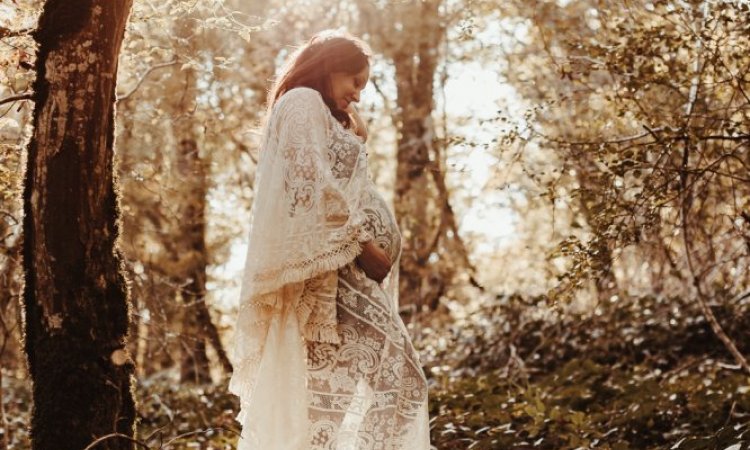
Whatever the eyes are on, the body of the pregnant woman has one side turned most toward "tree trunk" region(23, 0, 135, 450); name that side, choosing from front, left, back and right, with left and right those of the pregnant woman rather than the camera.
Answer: back

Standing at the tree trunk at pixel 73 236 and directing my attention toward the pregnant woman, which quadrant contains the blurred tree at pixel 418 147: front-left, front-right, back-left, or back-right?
front-left

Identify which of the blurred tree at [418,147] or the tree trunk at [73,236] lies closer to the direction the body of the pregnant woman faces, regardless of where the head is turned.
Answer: the blurred tree

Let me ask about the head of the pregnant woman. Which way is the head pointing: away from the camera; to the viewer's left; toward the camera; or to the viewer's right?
to the viewer's right

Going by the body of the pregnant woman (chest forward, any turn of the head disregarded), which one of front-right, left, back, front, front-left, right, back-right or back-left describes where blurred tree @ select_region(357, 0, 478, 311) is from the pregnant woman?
left

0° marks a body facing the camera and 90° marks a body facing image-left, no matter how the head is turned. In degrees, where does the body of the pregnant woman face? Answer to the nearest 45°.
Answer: approximately 270°

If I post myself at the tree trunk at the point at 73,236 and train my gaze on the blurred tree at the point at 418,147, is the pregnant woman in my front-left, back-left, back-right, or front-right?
front-right
